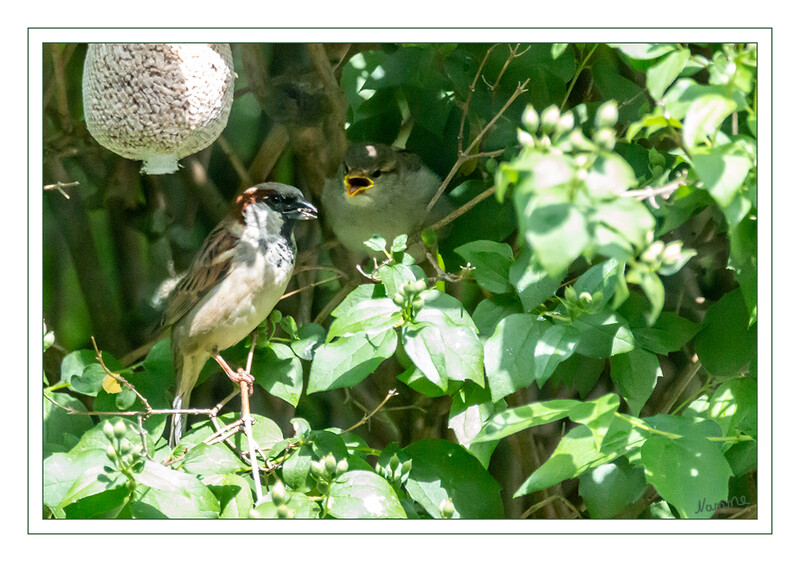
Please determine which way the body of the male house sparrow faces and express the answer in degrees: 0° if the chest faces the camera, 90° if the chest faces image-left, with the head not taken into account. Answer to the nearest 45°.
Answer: approximately 270°

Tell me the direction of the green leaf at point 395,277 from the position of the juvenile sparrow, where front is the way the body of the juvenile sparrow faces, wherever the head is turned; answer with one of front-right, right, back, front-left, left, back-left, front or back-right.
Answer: front-left

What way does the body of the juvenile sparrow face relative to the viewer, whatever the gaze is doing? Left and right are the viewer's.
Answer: facing the viewer and to the left of the viewer

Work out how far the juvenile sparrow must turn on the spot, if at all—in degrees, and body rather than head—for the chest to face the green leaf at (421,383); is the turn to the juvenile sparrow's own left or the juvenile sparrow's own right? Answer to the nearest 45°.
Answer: approximately 45° to the juvenile sparrow's own left

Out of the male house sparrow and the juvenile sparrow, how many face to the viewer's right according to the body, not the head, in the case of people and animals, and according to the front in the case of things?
1
